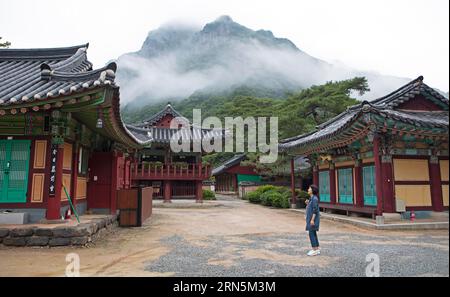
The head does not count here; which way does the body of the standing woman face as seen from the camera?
to the viewer's left

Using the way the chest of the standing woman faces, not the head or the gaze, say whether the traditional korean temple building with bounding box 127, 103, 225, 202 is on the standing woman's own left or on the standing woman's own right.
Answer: on the standing woman's own right

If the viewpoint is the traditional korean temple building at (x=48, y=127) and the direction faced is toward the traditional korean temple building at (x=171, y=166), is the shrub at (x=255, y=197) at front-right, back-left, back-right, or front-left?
front-right

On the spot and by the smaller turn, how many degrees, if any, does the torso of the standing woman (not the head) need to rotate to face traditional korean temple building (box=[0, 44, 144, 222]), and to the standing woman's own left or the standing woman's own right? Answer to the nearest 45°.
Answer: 0° — they already face it

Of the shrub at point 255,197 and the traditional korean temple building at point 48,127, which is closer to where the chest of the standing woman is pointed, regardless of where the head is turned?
the traditional korean temple building

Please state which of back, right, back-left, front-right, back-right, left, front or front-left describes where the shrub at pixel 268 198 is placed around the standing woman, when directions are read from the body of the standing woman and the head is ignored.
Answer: right

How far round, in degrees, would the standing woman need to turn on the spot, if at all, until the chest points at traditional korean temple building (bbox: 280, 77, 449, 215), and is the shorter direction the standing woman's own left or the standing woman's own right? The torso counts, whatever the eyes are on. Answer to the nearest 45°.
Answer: approximately 135° to the standing woman's own right

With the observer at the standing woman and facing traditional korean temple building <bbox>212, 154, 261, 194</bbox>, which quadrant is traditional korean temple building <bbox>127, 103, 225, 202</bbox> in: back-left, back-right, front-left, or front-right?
front-left

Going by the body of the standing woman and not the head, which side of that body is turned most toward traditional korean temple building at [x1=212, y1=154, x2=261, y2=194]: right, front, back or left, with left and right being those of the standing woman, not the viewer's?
right
